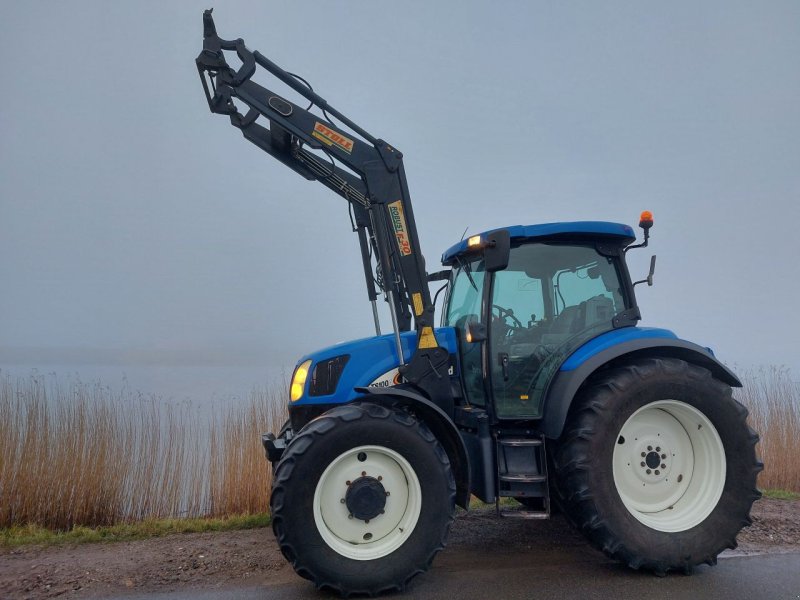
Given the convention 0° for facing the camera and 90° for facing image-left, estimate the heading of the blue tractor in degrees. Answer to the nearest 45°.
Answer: approximately 45°
